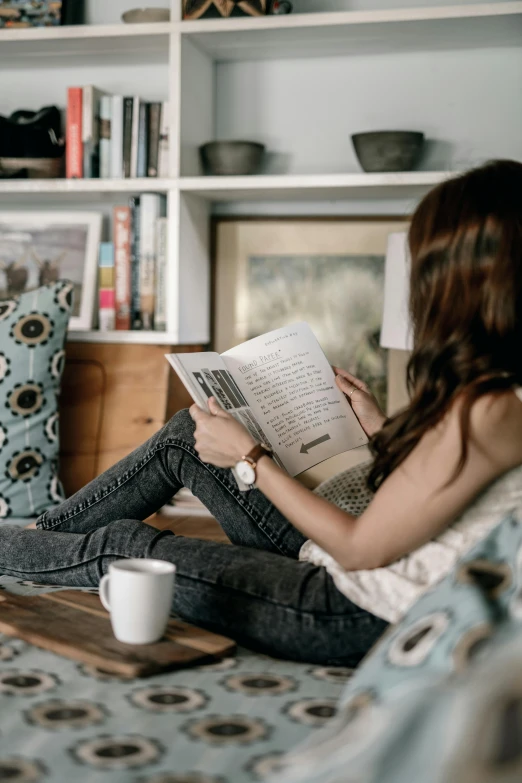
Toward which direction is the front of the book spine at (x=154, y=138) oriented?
toward the camera

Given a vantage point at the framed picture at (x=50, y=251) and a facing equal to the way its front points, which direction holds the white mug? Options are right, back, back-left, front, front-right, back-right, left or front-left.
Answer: front

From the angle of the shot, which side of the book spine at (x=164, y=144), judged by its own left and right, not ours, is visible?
front

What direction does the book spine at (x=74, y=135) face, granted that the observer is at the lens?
facing the viewer
